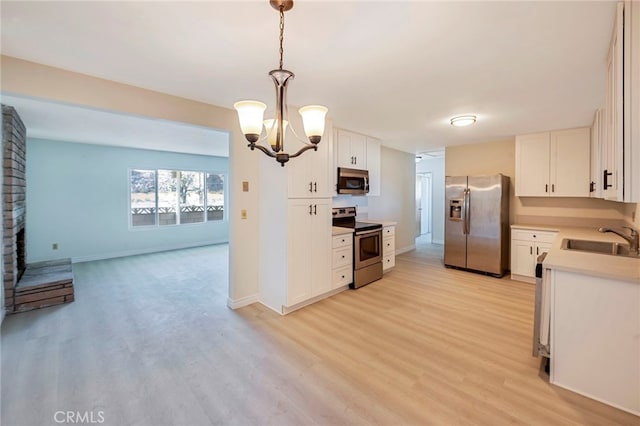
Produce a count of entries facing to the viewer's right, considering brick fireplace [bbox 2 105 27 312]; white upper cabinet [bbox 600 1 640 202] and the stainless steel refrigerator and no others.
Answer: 1

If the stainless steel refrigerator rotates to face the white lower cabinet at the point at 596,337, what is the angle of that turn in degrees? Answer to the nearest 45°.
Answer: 0° — it already faces it

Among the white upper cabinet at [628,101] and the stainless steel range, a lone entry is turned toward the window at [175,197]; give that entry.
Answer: the white upper cabinet

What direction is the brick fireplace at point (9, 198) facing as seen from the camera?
to the viewer's right

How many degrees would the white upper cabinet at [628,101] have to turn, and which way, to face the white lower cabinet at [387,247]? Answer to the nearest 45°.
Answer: approximately 45° to its right

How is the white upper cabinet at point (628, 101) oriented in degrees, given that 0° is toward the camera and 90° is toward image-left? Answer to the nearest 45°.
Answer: approximately 90°

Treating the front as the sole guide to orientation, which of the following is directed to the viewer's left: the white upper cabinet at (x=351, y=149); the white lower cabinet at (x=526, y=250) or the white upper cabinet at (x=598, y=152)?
the white upper cabinet at (x=598, y=152)

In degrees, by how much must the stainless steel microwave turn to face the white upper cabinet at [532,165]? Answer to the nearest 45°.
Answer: approximately 45° to its left

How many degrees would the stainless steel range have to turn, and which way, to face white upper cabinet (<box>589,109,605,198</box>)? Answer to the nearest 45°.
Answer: approximately 45° to its left

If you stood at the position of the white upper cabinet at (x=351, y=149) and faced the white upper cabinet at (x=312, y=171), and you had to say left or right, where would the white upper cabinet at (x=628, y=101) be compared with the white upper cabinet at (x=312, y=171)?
left

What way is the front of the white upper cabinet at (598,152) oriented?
to the viewer's left
